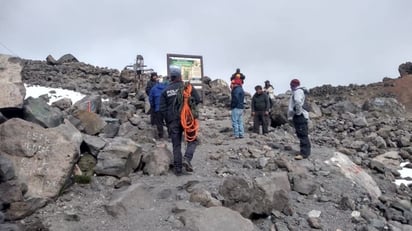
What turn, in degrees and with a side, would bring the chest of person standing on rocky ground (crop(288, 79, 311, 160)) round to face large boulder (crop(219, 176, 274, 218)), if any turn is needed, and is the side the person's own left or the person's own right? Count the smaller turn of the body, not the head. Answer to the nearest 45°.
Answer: approximately 90° to the person's own left

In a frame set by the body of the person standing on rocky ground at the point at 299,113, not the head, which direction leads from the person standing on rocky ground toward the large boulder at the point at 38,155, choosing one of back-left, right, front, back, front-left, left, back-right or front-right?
front-left

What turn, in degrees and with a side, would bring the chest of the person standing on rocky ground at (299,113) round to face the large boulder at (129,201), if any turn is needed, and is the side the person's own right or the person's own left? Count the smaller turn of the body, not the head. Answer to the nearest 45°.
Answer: approximately 45° to the person's own left

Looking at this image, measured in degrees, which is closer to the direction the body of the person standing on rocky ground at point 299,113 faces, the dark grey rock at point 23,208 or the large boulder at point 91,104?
the large boulder

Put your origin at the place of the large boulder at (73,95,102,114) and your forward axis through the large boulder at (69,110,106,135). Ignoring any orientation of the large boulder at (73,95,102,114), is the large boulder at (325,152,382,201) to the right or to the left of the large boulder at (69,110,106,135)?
left

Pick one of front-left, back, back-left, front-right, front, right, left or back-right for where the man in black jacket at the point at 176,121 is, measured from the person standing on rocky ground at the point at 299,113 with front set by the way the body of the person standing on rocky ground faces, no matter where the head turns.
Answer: front-left

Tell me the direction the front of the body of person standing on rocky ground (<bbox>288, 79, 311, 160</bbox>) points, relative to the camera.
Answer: to the viewer's left

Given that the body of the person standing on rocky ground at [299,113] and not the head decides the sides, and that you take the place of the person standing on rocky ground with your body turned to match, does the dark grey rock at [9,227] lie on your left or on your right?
on your left

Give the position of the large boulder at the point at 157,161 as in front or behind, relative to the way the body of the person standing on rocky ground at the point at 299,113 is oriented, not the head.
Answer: in front

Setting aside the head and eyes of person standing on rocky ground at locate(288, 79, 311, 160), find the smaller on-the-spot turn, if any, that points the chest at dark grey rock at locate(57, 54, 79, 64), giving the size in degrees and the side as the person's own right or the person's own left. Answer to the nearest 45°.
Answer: approximately 45° to the person's own right

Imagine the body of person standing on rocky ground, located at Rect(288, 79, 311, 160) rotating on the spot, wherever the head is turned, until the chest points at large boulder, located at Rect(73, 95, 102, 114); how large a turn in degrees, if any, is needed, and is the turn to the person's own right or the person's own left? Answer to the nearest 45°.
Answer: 0° — they already face it

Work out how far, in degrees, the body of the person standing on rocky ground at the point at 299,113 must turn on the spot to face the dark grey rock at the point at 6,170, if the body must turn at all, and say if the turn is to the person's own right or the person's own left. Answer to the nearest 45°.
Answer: approximately 45° to the person's own left
